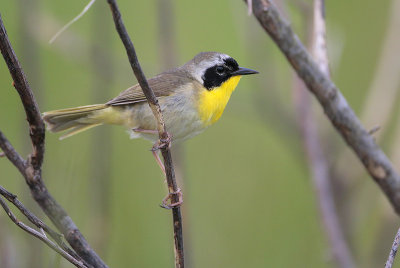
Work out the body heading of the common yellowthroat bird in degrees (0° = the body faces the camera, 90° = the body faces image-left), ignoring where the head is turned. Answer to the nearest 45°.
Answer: approximately 270°

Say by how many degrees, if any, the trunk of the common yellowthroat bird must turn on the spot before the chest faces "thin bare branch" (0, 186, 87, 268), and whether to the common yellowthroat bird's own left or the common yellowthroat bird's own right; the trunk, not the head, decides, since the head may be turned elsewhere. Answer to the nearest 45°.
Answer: approximately 135° to the common yellowthroat bird's own right

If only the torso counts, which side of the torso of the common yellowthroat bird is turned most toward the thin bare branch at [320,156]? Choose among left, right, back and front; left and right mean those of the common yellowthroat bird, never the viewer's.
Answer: front

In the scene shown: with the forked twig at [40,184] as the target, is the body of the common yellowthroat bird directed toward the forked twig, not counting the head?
no

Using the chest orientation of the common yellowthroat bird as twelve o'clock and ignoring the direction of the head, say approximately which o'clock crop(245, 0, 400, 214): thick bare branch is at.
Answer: The thick bare branch is roughly at 1 o'clock from the common yellowthroat bird.
